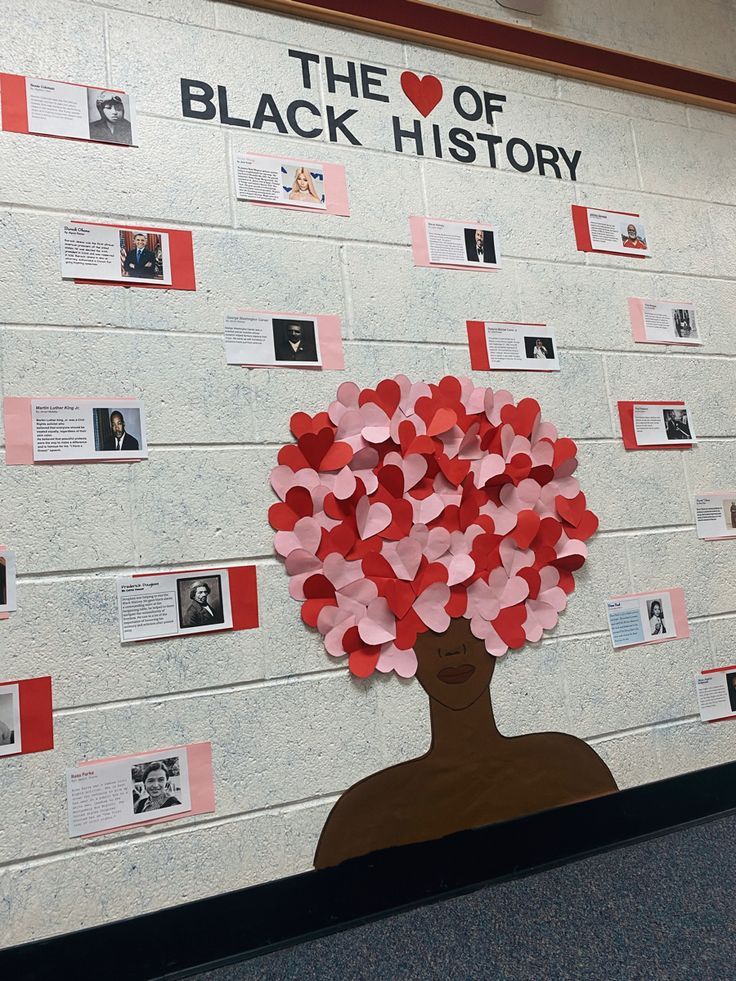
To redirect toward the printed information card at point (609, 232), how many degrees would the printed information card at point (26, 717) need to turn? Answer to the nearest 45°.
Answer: approximately 90° to its left

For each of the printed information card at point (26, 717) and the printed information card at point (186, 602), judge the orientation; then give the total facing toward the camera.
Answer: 2

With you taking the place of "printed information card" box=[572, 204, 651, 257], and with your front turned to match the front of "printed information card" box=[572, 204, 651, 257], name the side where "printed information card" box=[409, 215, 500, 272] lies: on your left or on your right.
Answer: on your right

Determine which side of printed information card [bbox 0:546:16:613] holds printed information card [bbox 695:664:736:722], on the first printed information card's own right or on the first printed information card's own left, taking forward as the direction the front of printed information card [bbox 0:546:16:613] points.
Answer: on the first printed information card's own left

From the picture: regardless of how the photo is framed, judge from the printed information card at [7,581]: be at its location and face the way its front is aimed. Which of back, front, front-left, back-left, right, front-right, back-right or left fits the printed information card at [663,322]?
left

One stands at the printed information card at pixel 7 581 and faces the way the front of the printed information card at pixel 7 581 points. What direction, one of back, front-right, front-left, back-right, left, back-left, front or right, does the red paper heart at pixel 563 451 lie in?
left
